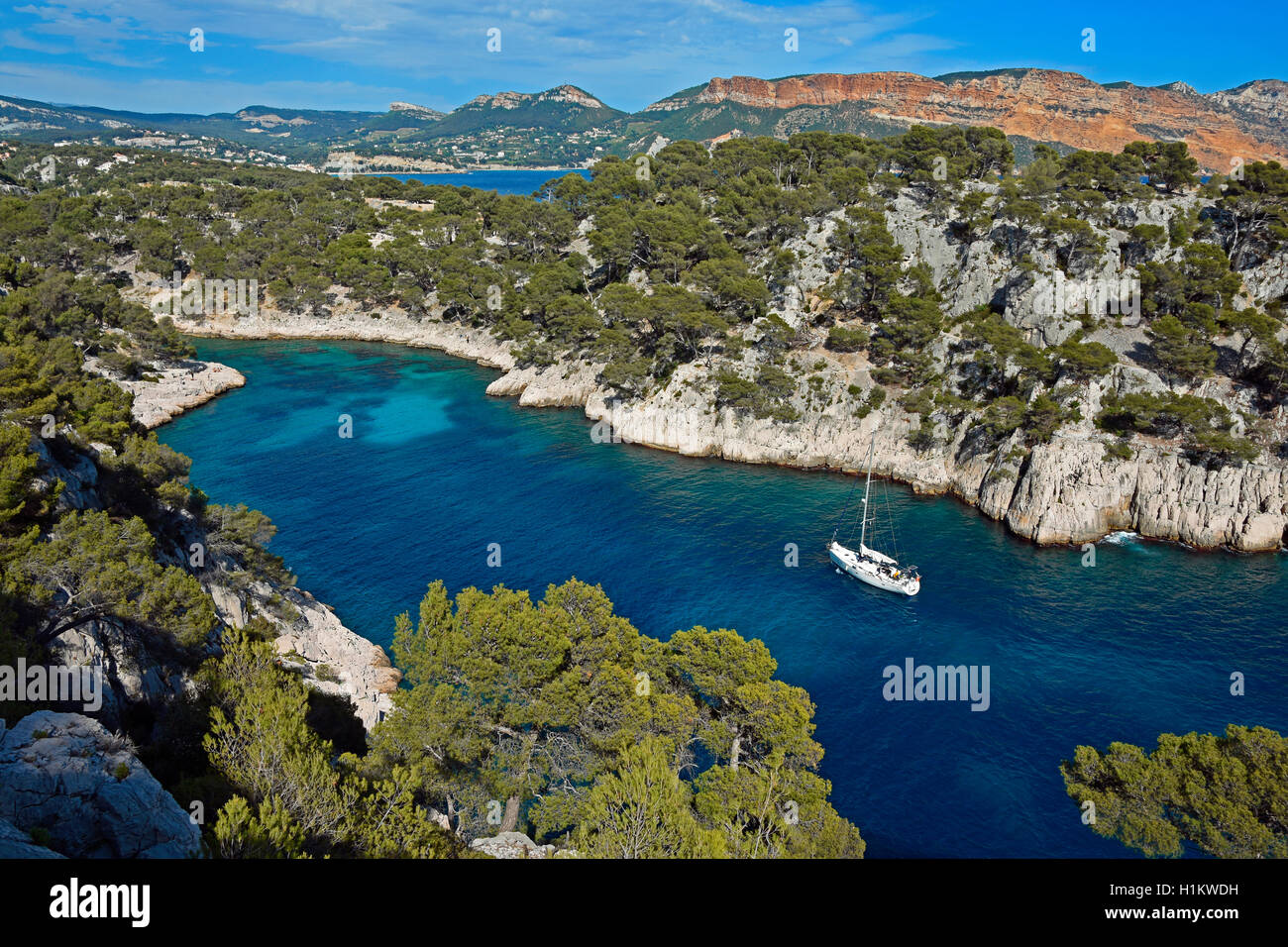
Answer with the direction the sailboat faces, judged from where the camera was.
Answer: facing away from the viewer and to the left of the viewer
